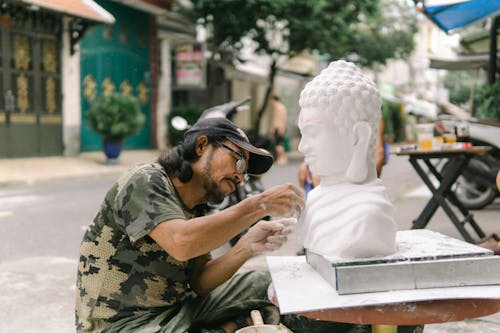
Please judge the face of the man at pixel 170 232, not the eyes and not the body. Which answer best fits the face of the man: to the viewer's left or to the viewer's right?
to the viewer's right

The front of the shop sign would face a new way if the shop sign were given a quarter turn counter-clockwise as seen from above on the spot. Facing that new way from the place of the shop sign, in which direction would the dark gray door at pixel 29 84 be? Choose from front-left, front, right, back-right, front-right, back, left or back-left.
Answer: back-right

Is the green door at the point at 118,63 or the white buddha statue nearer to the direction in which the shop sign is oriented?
the white buddha statue

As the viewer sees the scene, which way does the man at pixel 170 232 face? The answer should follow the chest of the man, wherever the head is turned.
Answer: to the viewer's right

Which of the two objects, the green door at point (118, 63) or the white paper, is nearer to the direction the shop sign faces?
the white paper

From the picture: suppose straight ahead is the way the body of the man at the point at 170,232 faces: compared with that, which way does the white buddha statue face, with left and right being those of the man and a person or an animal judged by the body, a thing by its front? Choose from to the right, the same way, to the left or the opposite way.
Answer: the opposite way

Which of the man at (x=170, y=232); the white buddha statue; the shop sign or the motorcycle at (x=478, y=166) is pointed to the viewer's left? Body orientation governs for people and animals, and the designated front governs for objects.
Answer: the white buddha statue

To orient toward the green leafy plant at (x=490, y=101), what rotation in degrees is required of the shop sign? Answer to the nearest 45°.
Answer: approximately 45° to its left

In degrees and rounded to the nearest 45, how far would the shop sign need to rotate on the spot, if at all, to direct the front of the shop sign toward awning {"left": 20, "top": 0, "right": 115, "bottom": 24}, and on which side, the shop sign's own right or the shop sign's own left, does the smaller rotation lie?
approximately 45° to the shop sign's own right

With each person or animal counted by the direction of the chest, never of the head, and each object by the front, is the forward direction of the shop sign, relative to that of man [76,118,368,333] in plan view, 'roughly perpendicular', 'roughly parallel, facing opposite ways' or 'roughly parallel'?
roughly perpendicular
